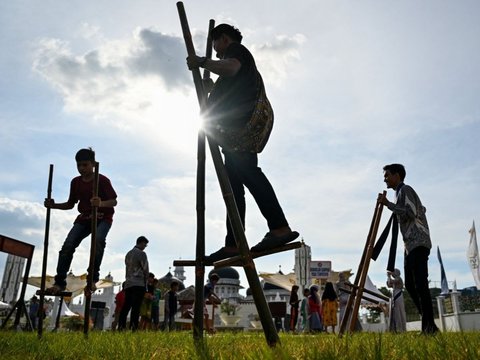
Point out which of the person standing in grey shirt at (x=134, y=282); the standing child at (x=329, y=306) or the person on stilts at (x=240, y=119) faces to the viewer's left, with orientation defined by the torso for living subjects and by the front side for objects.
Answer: the person on stilts

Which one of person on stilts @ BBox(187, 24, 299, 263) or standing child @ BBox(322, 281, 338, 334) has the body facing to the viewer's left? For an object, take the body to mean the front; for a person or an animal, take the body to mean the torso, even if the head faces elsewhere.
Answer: the person on stilts

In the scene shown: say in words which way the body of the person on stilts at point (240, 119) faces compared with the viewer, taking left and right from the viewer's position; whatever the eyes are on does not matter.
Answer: facing to the left of the viewer
